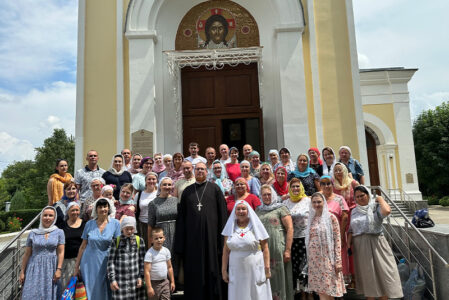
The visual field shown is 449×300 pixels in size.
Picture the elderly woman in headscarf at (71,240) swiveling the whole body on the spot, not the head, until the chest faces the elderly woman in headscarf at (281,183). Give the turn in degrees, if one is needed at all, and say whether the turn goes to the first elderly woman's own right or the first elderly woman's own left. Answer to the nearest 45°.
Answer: approximately 90° to the first elderly woman's own left

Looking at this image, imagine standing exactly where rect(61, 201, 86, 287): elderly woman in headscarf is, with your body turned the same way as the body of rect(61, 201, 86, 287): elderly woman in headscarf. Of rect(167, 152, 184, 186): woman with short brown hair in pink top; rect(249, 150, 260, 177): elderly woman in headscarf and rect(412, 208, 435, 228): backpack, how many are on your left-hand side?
3

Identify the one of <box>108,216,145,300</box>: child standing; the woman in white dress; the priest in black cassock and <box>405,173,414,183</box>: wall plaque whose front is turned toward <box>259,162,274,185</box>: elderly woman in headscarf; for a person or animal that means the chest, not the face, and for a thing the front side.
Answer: the wall plaque

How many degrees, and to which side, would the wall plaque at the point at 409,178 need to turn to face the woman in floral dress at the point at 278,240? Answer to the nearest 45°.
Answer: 0° — it already faces them

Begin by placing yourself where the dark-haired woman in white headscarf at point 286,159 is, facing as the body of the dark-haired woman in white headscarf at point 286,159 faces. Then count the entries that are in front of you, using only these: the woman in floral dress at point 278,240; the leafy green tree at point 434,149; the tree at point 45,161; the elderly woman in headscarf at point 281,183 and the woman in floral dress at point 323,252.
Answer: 3

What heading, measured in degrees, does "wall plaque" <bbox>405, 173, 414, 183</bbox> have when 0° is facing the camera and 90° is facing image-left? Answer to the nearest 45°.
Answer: approximately 0°

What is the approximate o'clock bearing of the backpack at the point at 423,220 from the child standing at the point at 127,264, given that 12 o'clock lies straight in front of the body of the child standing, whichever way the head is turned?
The backpack is roughly at 9 o'clock from the child standing.

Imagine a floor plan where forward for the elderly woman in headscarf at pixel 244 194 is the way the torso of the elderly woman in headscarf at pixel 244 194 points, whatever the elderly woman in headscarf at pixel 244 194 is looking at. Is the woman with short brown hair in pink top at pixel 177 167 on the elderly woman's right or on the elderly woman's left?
on the elderly woman's right

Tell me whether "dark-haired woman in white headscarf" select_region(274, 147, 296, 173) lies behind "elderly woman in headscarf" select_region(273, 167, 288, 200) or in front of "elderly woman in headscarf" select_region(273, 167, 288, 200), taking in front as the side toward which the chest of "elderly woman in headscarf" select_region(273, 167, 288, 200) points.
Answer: behind

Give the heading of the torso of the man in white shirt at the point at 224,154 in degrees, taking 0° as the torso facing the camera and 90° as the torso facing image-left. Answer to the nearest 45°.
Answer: approximately 0°
